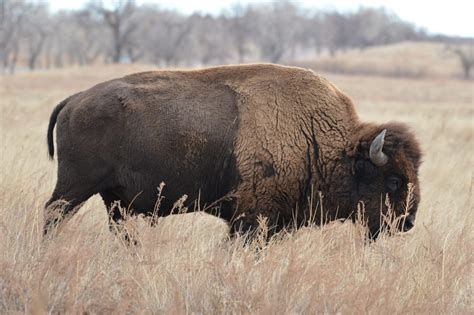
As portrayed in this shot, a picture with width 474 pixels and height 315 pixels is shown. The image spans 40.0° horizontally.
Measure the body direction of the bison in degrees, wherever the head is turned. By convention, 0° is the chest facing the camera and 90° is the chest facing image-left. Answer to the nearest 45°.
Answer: approximately 270°
